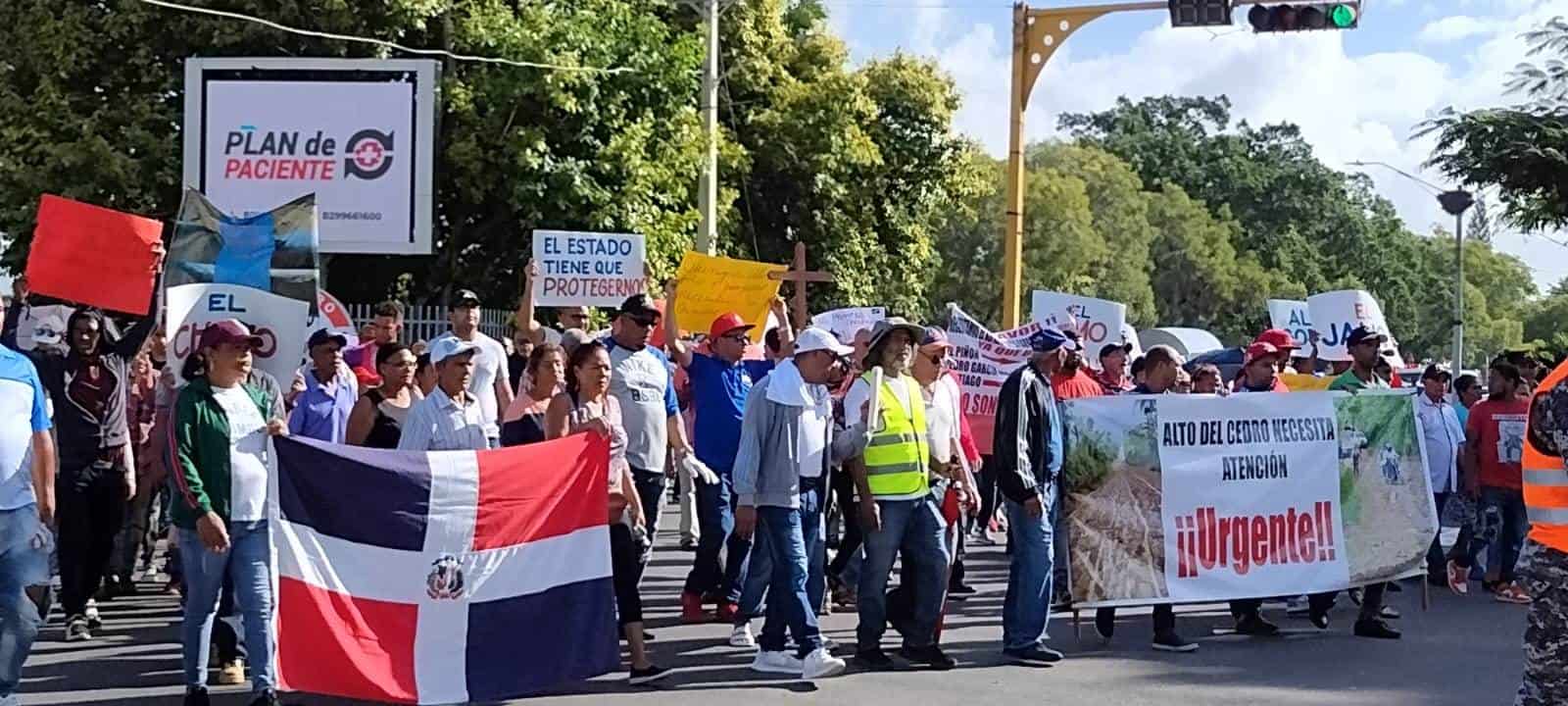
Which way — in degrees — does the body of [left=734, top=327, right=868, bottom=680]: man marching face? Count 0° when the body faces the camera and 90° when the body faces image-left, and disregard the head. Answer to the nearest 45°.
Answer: approximately 315°

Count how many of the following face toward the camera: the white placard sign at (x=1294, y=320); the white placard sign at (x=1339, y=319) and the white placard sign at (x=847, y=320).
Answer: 3

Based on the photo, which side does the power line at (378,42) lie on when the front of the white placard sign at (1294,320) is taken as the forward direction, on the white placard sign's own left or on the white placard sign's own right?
on the white placard sign's own right

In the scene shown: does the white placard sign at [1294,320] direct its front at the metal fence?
no

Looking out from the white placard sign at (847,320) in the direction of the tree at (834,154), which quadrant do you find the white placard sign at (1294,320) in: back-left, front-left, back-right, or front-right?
front-right

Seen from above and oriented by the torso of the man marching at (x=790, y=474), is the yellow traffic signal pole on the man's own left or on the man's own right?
on the man's own left

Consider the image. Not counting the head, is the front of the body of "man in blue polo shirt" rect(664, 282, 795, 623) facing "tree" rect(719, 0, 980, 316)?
no

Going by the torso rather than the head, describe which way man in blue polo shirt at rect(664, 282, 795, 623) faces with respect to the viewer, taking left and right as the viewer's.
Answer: facing the viewer and to the right of the viewer

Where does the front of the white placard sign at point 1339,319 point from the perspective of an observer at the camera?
facing the viewer

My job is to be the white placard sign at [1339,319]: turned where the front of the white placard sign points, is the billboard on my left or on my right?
on my right

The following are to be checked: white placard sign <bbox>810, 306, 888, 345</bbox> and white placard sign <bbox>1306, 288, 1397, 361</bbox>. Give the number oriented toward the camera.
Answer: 2

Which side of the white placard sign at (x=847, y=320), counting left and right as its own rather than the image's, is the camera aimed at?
front

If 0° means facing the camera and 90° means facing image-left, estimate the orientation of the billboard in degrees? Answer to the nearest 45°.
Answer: approximately 0°

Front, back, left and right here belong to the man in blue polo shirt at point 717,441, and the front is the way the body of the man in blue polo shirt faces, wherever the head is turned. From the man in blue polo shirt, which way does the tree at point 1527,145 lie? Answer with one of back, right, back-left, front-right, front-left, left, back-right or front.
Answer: left

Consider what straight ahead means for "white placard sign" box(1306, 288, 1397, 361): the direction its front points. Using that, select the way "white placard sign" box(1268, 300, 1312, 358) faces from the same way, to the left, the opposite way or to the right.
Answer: the same way
